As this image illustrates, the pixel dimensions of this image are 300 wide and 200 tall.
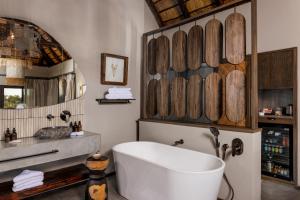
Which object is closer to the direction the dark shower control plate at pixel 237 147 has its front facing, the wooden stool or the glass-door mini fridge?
the wooden stool

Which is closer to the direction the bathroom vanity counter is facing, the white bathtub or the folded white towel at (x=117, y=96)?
the white bathtub

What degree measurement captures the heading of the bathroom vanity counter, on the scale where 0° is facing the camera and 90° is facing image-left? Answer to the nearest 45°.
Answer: approximately 315°

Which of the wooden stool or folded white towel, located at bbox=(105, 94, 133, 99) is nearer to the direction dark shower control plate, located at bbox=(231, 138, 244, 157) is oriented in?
the wooden stool

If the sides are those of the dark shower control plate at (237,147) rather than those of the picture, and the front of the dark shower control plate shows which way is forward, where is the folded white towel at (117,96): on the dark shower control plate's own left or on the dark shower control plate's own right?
on the dark shower control plate's own right

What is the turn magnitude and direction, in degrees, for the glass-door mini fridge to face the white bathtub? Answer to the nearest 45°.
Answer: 0° — it already faces it

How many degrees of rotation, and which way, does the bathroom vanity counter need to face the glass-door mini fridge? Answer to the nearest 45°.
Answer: approximately 45° to its left

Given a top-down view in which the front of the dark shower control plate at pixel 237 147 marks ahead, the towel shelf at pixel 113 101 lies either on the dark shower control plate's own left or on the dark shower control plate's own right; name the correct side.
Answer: on the dark shower control plate's own right

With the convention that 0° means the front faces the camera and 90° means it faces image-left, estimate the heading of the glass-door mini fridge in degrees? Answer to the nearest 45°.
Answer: approximately 45°

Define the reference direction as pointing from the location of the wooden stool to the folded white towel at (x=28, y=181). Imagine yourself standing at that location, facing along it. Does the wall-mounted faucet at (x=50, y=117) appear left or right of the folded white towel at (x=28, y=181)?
right
